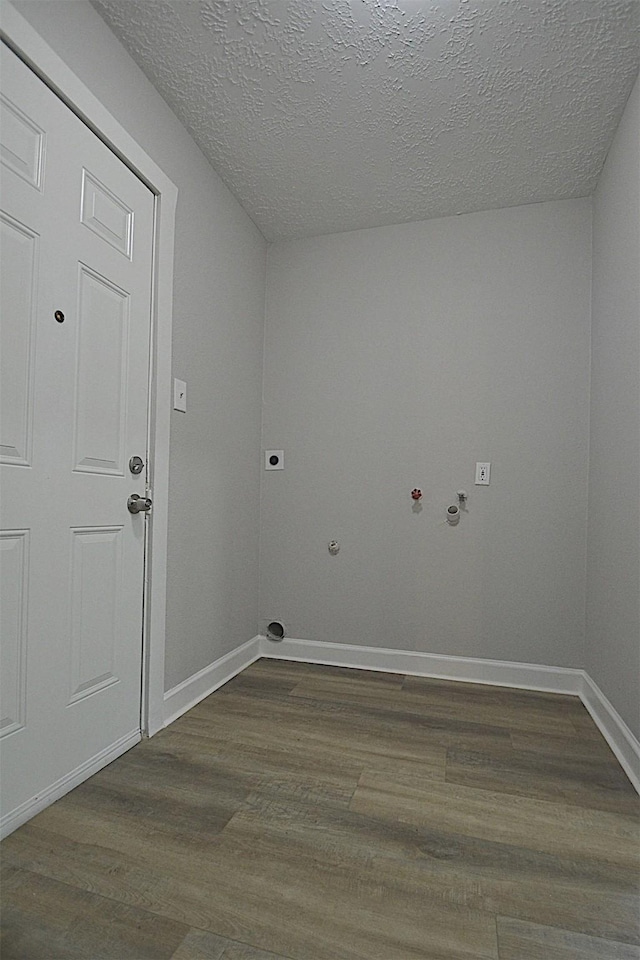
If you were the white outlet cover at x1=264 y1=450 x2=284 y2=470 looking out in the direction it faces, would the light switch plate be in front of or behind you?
in front

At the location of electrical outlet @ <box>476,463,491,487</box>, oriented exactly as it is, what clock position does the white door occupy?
The white door is roughly at 1 o'clock from the electrical outlet.

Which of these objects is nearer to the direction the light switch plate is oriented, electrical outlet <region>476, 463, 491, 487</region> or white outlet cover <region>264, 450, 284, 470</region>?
the electrical outlet

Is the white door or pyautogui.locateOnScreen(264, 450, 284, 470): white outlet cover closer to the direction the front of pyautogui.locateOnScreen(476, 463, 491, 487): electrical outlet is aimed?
the white door

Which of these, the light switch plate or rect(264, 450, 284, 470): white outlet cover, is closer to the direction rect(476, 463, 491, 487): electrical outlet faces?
the light switch plate

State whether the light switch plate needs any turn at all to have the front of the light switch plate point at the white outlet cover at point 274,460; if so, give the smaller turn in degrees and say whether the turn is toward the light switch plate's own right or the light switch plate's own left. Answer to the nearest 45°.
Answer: approximately 90° to the light switch plate's own left

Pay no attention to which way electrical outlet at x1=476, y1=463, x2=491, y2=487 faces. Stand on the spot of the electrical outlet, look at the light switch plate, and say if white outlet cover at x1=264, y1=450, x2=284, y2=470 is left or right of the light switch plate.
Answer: right

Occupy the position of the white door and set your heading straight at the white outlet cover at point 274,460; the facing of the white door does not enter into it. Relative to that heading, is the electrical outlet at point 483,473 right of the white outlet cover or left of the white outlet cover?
right

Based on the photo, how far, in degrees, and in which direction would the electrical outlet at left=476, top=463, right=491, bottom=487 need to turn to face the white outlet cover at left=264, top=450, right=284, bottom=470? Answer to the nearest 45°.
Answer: approximately 90° to its right

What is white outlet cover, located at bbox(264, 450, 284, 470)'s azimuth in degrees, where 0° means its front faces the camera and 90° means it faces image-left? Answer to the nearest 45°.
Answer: approximately 0°

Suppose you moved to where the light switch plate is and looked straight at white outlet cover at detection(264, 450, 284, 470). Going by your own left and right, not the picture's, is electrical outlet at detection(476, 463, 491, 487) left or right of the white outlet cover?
right

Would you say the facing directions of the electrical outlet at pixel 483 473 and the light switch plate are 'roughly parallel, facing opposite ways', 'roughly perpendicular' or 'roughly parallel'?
roughly perpendicular

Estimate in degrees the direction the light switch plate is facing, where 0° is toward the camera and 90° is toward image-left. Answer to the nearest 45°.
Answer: approximately 315°

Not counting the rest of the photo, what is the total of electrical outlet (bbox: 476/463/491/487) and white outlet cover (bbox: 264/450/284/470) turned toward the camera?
2

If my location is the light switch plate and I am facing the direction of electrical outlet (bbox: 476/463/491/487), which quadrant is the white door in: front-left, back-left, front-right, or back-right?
back-right

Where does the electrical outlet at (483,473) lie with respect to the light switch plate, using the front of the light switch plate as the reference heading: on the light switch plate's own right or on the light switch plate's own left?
on the light switch plate's own left
